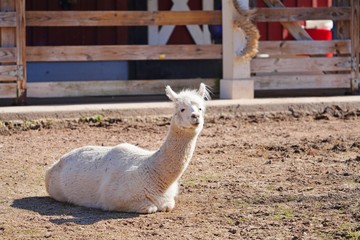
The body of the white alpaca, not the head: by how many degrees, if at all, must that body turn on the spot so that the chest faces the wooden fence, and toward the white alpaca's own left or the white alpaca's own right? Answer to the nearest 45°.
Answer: approximately 135° to the white alpaca's own left

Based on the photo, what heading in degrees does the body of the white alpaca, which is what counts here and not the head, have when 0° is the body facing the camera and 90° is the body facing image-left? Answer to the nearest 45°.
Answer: approximately 315°

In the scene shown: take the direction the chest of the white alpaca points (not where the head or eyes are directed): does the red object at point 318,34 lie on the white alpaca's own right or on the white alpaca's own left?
on the white alpaca's own left
